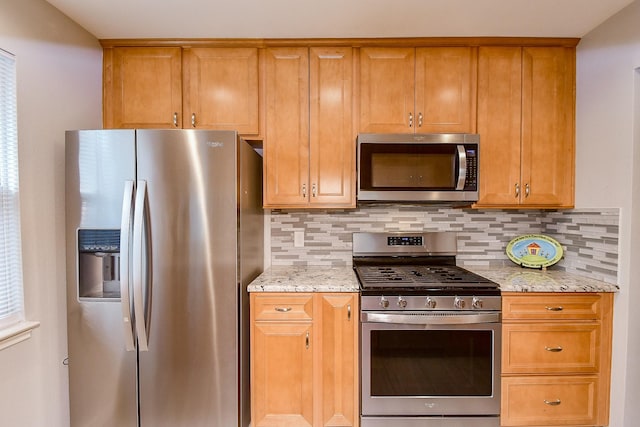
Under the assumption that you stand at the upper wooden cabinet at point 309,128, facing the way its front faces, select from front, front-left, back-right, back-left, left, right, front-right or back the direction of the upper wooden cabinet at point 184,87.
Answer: right

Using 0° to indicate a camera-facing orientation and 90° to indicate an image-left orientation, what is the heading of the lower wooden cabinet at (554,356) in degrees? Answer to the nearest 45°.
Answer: approximately 0°

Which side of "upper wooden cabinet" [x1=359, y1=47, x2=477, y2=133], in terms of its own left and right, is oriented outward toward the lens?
front

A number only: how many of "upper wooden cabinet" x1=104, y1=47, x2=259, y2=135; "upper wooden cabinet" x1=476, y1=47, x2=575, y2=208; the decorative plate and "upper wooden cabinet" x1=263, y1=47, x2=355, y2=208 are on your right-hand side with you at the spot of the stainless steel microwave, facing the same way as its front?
2

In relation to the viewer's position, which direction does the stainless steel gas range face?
facing the viewer

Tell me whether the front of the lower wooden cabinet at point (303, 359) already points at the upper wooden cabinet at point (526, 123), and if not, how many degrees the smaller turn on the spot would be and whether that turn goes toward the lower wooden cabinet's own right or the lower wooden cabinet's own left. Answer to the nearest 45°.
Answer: approximately 90° to the lower wooden cabinet's own left

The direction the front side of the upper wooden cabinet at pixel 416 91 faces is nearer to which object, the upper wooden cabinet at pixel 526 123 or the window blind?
the window blind

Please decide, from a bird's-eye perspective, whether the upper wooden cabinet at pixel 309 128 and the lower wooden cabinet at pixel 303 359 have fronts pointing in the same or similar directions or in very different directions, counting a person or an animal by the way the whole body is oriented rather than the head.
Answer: same or similar directions

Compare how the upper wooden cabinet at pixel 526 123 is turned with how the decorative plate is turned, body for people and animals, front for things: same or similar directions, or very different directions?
same or similar directions

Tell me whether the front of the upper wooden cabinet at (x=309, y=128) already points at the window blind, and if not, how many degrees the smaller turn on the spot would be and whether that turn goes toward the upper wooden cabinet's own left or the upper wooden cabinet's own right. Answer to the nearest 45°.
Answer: approximately 45° to the upper wooden cabinet's own right

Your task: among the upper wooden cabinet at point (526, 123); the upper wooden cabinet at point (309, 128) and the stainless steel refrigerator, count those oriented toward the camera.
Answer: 3

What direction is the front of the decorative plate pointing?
toward the camera

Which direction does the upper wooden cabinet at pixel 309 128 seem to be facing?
toward the camera

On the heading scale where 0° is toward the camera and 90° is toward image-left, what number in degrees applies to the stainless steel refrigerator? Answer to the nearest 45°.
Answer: approximately 0°
